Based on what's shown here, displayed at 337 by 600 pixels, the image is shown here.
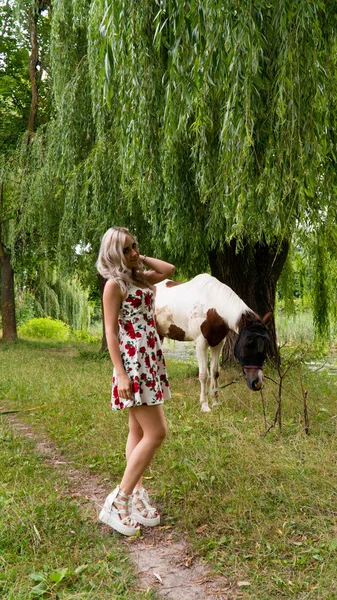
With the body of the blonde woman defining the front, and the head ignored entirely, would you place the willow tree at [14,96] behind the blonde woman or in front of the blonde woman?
behind

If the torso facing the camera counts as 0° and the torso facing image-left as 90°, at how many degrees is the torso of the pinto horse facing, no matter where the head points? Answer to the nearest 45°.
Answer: approximately 315°

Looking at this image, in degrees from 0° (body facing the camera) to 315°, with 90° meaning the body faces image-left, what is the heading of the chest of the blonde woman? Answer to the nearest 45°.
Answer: approximately 315°

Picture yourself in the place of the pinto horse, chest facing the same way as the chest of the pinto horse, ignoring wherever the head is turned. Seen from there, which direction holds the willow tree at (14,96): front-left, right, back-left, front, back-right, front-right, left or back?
back

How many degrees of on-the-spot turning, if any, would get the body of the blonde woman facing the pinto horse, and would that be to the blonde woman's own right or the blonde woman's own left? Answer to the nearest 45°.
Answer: approximately 135° to the blonde woman's own left

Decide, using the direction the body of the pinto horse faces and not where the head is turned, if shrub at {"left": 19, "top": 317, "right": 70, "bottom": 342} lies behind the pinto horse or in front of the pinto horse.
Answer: behind
